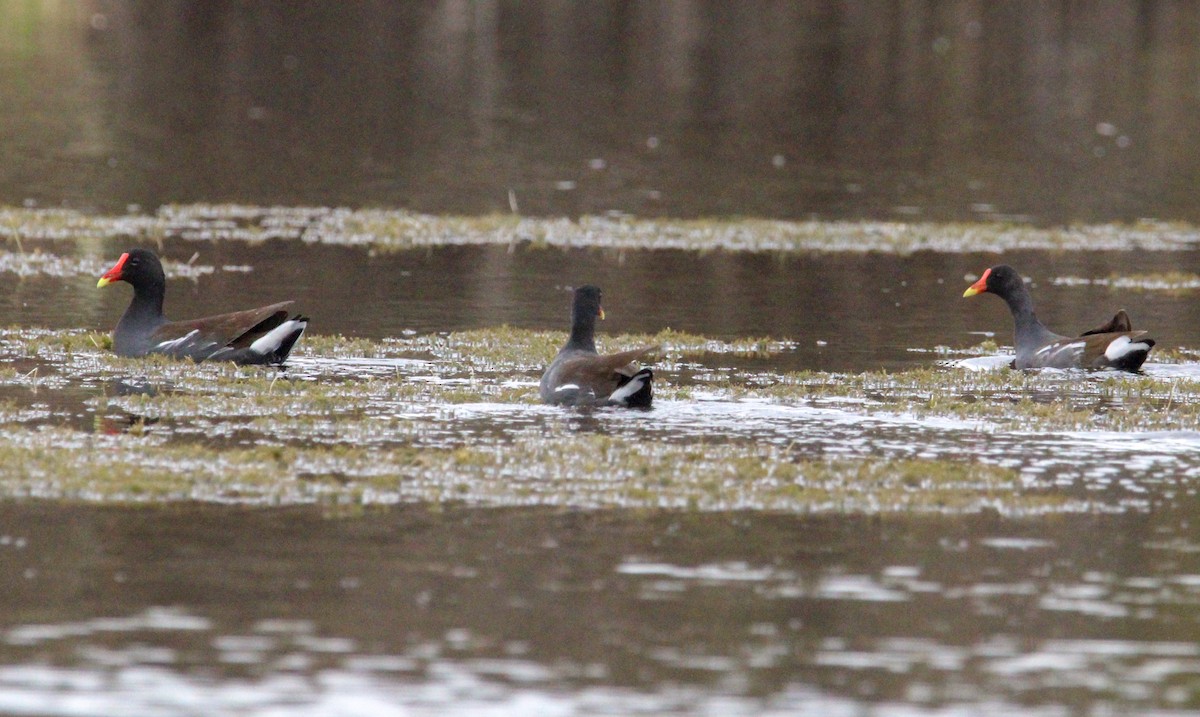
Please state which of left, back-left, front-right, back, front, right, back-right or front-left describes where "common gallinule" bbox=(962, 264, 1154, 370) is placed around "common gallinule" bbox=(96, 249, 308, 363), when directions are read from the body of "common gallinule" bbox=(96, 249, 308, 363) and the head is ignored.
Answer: back

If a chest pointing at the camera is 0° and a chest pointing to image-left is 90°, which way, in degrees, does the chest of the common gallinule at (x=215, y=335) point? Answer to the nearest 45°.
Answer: approximately 90°

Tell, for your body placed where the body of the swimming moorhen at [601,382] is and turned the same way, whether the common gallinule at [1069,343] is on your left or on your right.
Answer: on your right

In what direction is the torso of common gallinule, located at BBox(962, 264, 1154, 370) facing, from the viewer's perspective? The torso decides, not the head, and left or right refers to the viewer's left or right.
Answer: facing to the left of the viewer

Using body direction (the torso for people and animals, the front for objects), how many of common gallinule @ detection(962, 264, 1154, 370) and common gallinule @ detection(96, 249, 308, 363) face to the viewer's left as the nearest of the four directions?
2

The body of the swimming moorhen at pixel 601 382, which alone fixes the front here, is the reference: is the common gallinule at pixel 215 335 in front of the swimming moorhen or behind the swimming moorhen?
in front

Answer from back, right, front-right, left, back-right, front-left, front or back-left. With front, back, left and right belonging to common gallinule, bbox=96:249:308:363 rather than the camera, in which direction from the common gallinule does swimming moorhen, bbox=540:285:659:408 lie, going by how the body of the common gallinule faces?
back-left

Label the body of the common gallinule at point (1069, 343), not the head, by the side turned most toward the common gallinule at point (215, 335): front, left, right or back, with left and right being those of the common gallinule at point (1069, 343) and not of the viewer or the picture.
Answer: front

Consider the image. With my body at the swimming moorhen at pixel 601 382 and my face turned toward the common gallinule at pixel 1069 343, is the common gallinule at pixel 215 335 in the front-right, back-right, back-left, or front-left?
back-left

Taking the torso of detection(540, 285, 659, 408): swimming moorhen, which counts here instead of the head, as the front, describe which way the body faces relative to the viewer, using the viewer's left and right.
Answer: facing away from the viewer and to the left of the viewer

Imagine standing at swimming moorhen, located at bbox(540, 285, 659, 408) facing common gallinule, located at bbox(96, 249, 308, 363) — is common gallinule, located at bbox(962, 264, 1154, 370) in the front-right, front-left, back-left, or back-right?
back-right
